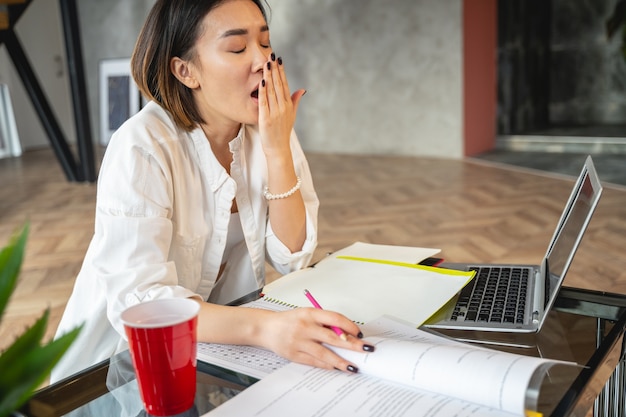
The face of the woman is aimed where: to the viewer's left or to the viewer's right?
to the viewer's right

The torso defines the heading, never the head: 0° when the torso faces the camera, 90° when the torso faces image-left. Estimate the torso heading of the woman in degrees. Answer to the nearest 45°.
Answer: approximately 315°

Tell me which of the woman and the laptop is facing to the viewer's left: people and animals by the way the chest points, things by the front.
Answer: the laptop

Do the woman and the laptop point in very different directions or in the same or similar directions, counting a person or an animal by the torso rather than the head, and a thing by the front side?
very different directions

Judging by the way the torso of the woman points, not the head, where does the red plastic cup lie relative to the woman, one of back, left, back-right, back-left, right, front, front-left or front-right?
front-right

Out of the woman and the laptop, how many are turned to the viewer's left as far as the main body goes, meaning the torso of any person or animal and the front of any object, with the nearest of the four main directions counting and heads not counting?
1

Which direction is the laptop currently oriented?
to the viewer's left
